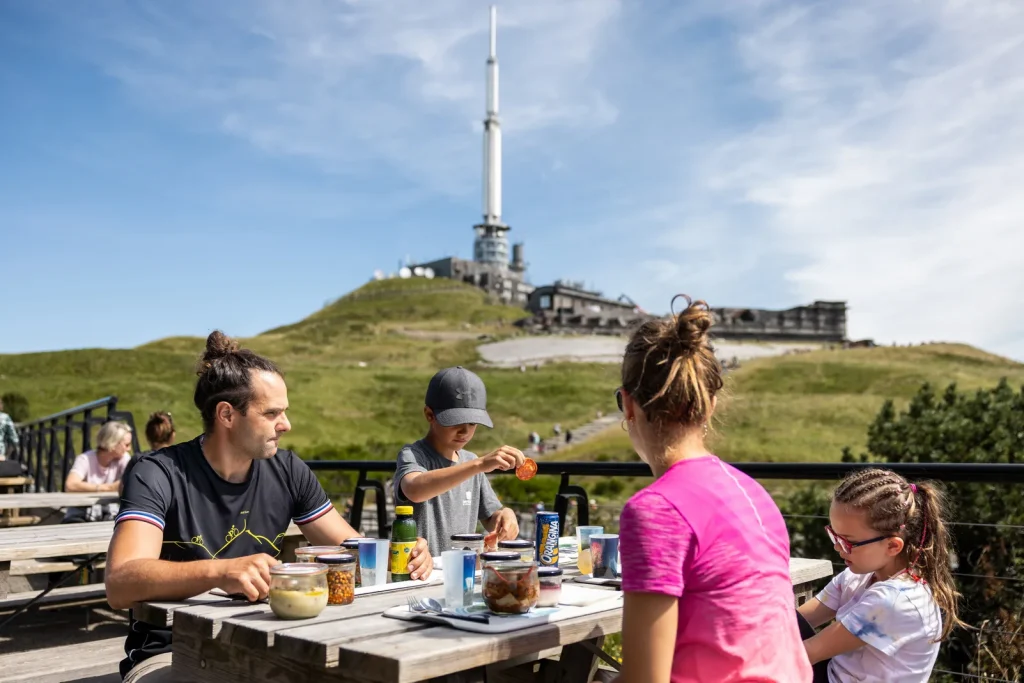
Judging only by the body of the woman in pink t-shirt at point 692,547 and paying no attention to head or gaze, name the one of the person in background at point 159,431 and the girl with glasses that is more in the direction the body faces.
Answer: the person in background

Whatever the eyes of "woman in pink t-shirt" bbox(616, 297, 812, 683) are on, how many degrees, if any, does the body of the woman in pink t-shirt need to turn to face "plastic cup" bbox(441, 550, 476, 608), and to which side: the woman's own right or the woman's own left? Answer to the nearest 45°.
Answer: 0° — they already face it

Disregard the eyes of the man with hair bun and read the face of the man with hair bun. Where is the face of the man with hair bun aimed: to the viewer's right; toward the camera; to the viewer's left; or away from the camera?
to the viewer's right

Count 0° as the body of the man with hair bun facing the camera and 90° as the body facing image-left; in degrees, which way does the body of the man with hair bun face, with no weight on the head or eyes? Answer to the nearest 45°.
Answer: approximately 315°

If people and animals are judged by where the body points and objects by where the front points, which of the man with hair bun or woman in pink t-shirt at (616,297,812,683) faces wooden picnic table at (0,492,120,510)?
the woman in pink t-shirt

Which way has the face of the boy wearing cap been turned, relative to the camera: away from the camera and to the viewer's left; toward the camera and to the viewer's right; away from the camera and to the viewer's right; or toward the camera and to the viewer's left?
toward the camera and to the viewer's right

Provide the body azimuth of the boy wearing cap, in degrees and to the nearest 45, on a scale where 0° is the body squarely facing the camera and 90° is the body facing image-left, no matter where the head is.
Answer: approximately 315°

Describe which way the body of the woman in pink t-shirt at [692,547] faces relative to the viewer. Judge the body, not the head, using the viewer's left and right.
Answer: facing away from the viewer and to the left of the viewer
